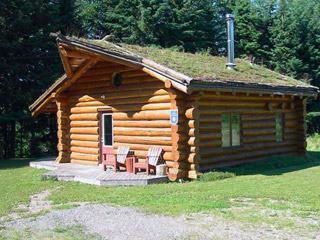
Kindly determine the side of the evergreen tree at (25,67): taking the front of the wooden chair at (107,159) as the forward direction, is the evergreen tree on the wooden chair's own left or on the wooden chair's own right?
on the wooden chair's own right

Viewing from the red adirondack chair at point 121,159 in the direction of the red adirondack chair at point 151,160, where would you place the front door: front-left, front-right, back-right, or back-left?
back-left

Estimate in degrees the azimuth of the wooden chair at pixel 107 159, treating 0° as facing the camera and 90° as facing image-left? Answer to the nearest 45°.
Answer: approximately 45°

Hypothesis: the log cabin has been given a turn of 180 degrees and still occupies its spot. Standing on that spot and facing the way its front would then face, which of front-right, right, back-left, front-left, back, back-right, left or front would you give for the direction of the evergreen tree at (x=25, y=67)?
left

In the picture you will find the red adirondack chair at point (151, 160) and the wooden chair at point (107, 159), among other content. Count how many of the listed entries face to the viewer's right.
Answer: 0

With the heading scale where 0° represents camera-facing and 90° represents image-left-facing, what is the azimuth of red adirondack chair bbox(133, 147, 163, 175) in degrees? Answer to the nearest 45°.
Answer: approximately 45°

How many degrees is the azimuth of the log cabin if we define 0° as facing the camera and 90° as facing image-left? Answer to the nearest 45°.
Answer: approximately 45°

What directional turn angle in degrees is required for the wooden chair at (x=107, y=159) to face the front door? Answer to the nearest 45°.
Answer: approximately 135° to its right

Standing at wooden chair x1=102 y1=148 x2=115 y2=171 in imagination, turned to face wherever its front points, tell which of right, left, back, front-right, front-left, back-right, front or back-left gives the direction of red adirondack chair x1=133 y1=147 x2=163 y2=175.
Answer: left

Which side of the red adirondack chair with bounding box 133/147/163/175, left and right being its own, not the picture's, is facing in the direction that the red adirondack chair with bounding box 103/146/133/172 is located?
right
